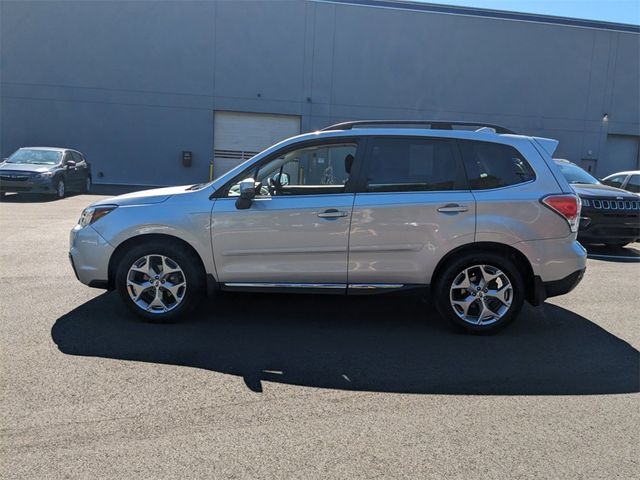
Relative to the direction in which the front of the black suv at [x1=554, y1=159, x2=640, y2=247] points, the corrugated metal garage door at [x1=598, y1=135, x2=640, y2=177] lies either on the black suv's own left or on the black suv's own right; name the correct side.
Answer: on the black suv's own left

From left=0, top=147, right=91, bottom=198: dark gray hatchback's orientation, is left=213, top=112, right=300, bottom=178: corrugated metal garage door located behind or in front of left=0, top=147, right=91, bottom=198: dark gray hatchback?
behind

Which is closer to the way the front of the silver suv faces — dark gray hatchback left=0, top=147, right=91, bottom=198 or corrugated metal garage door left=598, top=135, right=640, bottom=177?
the dark gray hatchback

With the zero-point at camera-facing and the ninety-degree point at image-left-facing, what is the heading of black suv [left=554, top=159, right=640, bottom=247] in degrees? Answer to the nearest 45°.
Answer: approximately 315°

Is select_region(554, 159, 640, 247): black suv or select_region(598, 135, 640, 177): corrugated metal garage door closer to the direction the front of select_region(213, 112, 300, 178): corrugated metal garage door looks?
the black suv

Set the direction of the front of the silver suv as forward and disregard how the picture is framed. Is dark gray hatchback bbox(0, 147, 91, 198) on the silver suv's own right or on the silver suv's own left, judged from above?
on the silver suv's own right

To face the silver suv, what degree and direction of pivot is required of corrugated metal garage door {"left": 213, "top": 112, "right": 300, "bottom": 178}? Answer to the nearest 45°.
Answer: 0° — it already faces it

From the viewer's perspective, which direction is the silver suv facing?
to the viewer's left

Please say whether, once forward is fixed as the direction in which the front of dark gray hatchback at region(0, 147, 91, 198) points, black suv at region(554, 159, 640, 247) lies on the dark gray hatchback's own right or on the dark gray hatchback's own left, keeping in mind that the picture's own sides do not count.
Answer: on the dark gray hatchback's own left

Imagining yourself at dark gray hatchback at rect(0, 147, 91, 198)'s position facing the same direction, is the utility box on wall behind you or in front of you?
behind

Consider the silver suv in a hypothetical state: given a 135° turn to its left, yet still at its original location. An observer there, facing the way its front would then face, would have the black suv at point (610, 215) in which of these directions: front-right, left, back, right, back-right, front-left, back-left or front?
left

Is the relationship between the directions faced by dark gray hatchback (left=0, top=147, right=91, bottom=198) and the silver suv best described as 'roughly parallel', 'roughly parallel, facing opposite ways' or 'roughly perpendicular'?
roughly perpendicular

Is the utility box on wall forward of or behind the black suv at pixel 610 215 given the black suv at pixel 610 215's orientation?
behind

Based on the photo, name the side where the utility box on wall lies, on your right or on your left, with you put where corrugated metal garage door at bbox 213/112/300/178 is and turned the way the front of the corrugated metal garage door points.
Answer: on your right

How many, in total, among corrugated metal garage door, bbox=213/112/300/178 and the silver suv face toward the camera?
1

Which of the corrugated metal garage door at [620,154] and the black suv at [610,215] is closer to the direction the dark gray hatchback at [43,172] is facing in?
the black suv
